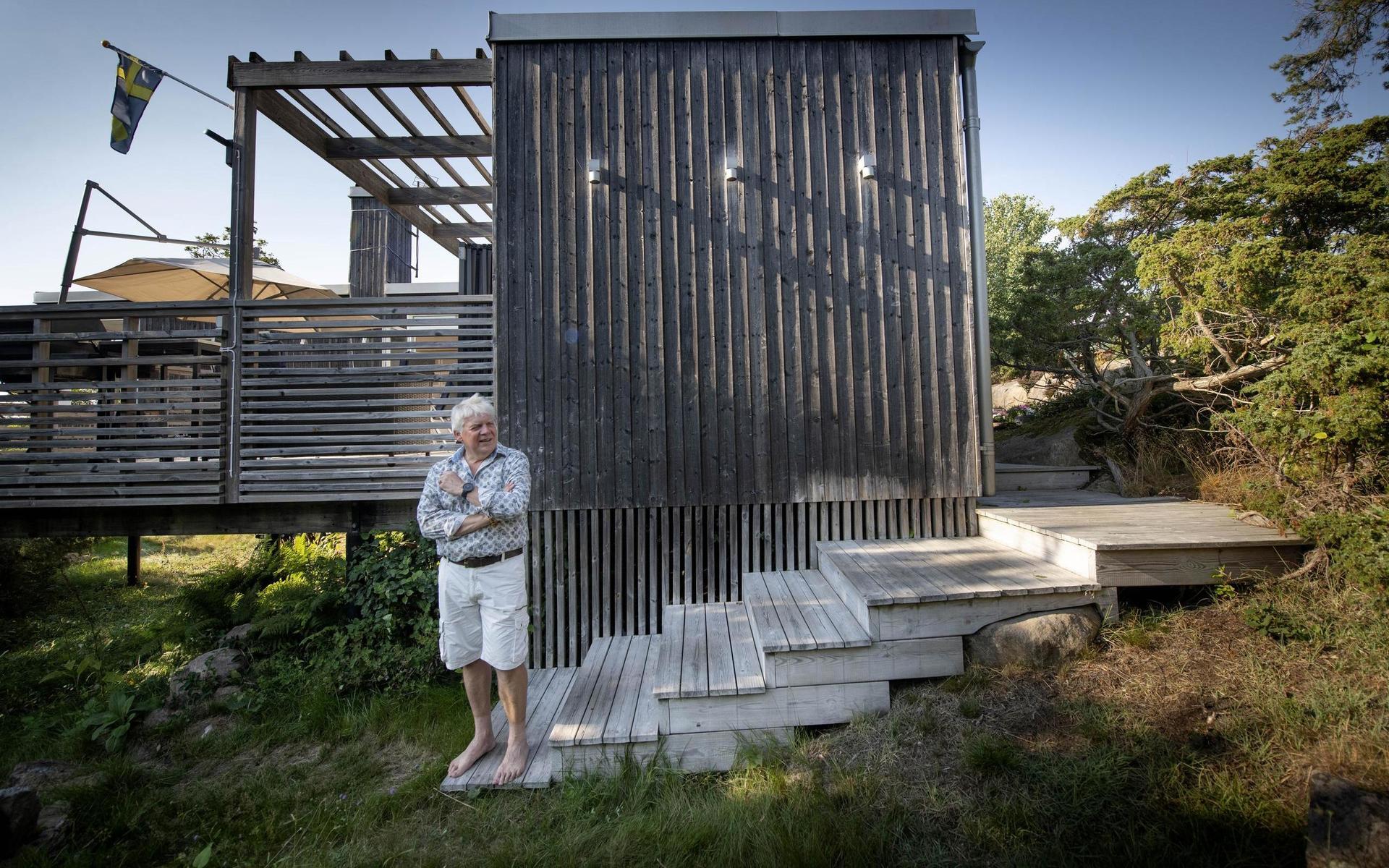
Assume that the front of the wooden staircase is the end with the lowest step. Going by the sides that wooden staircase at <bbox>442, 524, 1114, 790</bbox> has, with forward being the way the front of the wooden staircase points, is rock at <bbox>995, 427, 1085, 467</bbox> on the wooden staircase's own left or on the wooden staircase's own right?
on the wooden staircase's own right

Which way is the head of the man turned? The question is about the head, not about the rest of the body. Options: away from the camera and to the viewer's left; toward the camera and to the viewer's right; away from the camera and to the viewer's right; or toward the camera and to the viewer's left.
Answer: toward the camera and to the viewer's right

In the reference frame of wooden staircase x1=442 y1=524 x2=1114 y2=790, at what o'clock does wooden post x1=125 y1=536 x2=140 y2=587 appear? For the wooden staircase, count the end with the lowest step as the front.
The wooden post is roughly at 1 o'clock from the wooden staircase.

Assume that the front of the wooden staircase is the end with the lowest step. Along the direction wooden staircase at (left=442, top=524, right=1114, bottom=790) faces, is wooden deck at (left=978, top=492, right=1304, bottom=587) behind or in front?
behind

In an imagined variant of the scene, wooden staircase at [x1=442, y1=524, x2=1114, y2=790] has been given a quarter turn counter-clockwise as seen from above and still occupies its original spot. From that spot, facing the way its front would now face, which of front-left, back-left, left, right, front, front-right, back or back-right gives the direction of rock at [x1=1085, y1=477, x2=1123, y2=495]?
back-left

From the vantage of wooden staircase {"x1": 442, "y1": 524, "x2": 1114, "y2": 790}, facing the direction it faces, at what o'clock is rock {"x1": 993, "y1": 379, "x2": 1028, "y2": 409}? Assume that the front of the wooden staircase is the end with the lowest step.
The rock is roughly at 4 o'clock from the wooden staircase.

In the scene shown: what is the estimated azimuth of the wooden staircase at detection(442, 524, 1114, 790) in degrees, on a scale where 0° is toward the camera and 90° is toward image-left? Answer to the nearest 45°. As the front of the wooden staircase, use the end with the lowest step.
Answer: approximately 90°
